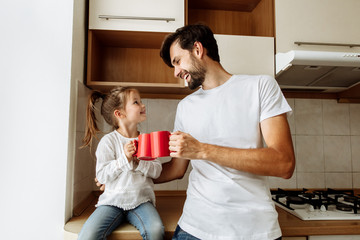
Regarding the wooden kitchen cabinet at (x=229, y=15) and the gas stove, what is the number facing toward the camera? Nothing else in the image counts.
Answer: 2

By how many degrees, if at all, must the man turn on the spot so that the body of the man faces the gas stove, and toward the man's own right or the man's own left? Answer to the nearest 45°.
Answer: approximately 180°

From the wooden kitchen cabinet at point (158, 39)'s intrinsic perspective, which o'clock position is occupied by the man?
The man is roughly at 11 o'clock from the wooden kitchen cabinet.

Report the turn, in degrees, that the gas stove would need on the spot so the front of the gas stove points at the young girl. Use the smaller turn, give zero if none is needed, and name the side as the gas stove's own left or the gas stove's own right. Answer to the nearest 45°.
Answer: approximately 45° to the gas stove's own right

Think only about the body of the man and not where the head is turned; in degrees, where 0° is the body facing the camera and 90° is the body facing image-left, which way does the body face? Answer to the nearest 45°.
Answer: approximately 45°

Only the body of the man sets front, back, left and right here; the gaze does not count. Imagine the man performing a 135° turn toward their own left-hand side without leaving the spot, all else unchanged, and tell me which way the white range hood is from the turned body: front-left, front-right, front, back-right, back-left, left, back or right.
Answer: front-left

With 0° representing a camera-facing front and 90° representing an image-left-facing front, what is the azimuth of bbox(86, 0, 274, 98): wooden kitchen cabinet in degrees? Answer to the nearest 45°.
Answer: approximately 0°

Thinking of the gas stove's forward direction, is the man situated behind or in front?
in front

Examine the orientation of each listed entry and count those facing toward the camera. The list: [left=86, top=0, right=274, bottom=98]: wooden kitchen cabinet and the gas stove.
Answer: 2

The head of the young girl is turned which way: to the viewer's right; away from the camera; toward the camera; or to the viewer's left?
to the viewer's right
